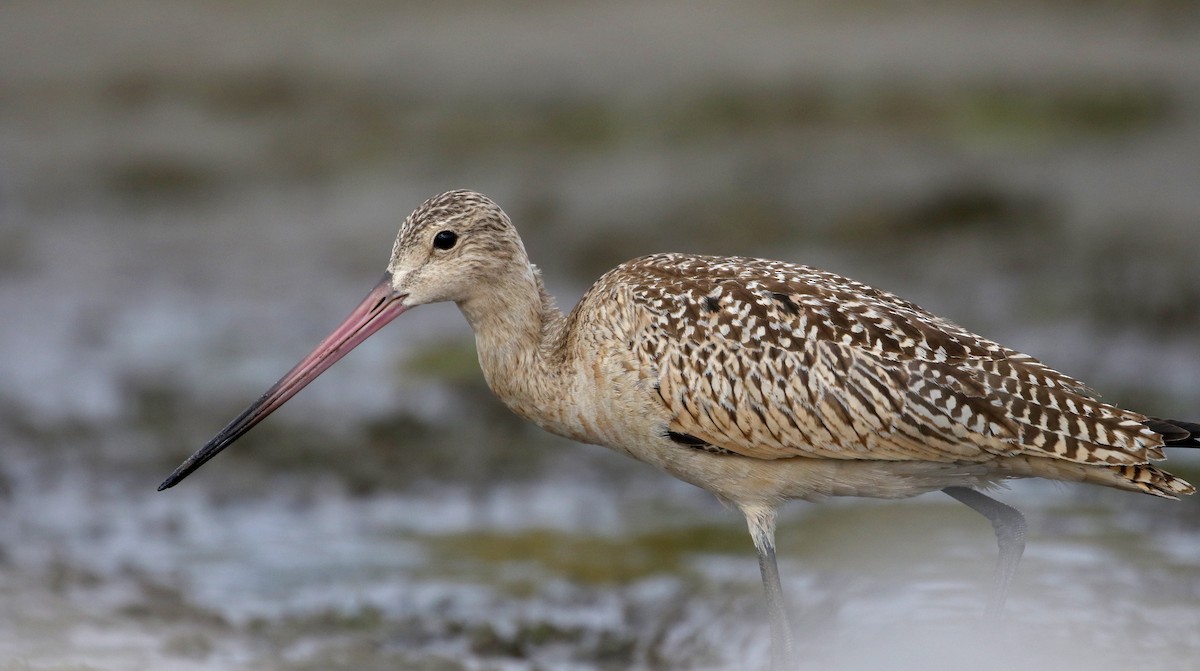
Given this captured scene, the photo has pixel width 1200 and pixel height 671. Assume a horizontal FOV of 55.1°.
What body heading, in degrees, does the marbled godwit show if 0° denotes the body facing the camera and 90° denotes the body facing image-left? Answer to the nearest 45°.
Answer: approximately 90°
